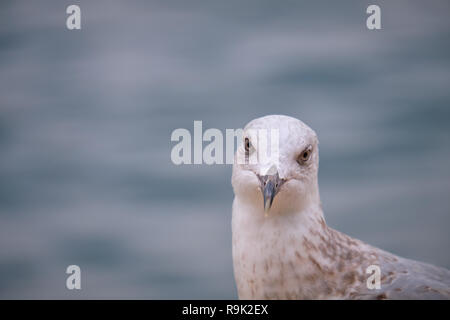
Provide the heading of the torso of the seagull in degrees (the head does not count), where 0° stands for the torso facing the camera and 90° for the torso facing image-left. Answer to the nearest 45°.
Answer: approximately 45°
